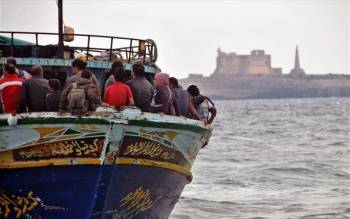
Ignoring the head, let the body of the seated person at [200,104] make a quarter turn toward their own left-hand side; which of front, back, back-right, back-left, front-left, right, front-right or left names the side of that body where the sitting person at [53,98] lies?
front

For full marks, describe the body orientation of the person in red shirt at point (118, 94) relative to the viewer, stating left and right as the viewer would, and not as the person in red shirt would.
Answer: facing away from the viewer

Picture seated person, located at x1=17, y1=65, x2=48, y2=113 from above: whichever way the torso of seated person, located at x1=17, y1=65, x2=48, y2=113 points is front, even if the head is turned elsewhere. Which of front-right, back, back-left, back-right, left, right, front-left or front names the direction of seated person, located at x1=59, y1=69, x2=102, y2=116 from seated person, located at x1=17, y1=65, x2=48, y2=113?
back-right

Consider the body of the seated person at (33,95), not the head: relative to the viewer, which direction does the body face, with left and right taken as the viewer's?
facing away from the viewer

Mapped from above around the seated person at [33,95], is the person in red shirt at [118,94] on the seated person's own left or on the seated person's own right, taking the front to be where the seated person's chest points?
on the seated person's own right

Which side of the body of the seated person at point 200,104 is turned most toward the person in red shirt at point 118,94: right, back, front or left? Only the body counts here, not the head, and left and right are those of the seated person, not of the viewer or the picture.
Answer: left

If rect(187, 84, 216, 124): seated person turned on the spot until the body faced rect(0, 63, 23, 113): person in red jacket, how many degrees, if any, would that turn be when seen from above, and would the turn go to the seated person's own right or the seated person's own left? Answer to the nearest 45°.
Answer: approximately 90° to the seated person's own left

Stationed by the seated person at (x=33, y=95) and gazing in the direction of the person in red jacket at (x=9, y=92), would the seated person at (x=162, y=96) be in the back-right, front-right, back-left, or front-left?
back-right

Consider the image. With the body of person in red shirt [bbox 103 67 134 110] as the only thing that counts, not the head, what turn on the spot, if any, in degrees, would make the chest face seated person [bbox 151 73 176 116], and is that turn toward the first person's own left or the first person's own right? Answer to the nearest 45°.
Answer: approximately 45° to the first person's own right

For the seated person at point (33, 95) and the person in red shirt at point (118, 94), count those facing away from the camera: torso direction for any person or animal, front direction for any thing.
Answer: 2

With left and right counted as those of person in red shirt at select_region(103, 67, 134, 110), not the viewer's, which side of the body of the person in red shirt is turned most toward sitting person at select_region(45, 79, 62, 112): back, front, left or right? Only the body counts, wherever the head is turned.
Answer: left

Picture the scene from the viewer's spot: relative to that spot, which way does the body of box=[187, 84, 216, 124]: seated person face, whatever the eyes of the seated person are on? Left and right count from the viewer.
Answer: facing away from the viewer and to the left of the viewer
